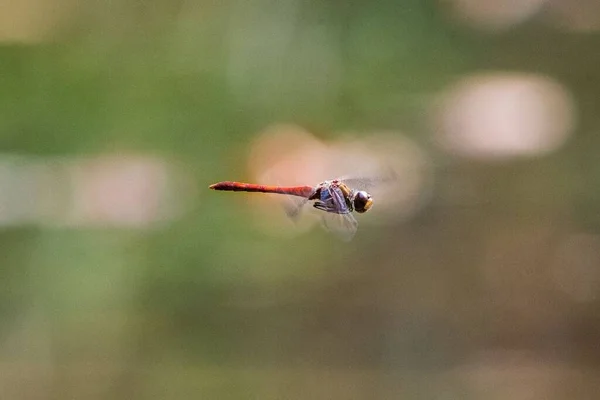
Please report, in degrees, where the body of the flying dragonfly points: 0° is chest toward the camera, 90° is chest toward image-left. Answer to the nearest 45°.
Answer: approximately 270°
